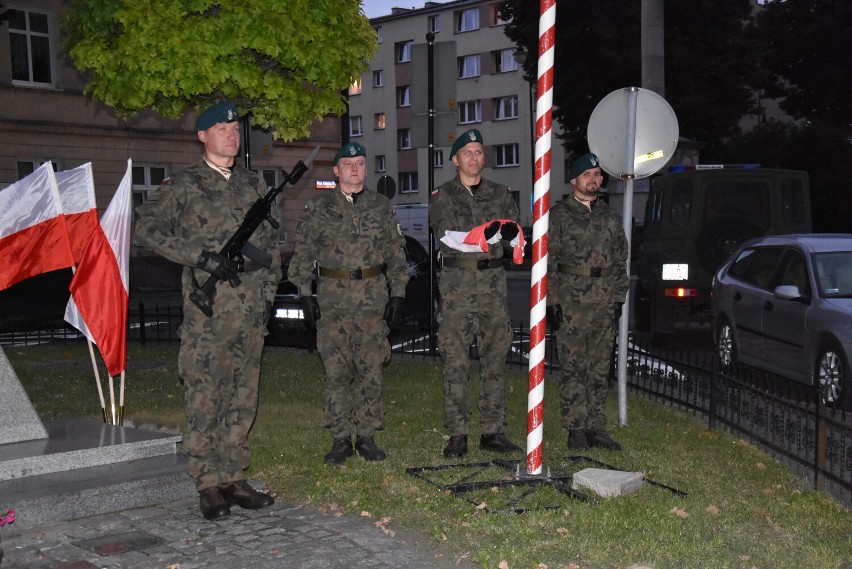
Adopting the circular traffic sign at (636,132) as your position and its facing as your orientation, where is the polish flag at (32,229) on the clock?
The polish flag is roughly at 8 o'clock from the circular traffic sign.

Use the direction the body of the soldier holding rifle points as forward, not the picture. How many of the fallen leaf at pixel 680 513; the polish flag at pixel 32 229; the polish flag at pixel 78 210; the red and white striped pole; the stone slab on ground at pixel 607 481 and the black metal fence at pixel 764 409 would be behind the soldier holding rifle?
2

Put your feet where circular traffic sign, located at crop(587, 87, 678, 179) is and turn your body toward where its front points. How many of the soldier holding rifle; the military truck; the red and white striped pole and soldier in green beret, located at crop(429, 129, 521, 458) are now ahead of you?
1

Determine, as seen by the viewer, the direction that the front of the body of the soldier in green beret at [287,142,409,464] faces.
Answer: toward the camera

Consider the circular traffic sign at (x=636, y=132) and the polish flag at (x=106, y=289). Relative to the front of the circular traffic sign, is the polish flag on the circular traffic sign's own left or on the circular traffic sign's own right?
on the circular traffic sign's own left

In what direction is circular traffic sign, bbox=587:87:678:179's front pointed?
away from the camera

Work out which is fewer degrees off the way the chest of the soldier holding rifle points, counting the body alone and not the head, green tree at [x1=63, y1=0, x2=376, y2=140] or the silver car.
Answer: the silver car

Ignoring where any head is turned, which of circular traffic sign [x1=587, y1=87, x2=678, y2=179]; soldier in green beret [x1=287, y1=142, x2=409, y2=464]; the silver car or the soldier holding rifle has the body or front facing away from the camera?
the circular traffic sign

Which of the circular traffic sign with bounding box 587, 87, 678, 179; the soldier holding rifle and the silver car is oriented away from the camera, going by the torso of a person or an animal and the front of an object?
the circular traffic sign

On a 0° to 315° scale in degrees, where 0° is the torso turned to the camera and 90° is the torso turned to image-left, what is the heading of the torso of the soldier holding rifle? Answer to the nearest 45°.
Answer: approximately 315°

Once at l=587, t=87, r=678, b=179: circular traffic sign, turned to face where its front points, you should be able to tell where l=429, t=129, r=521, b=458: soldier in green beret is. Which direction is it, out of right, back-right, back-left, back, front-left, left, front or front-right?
back-left

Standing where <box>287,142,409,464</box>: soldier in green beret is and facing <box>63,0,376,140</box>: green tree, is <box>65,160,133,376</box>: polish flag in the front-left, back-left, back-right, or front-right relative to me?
front-left

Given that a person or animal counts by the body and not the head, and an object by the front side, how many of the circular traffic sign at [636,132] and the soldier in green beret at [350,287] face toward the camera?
1
